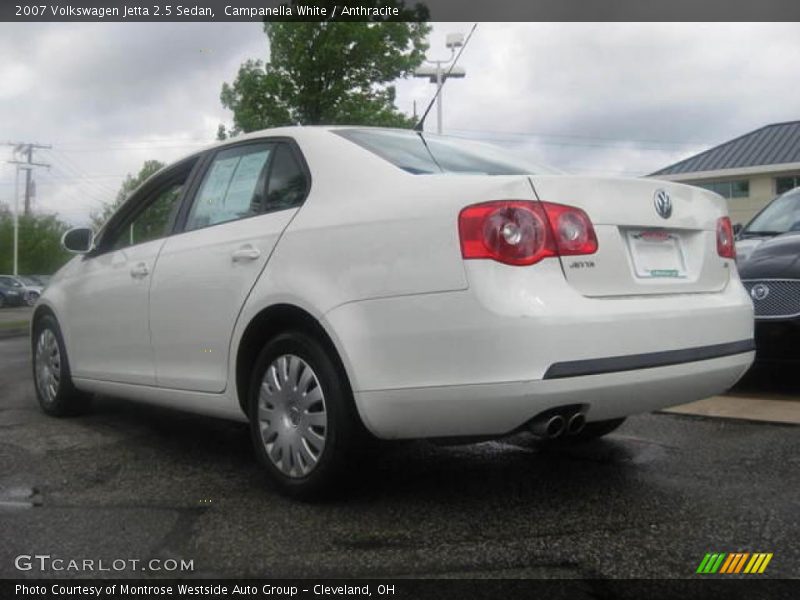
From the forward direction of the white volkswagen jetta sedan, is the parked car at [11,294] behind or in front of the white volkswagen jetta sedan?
in front

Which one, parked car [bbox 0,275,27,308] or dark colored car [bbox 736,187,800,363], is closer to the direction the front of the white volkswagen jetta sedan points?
the parked car

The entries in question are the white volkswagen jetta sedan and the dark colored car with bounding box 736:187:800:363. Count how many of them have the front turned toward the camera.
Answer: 1

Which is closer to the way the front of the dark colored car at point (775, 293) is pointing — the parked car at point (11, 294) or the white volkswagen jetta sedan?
the white volkswagen jetta sedan

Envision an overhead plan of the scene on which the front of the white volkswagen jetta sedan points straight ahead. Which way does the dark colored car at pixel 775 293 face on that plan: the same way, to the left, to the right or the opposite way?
to the left

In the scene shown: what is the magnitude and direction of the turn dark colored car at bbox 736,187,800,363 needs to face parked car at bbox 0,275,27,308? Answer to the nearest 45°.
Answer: approximately 135° to its right

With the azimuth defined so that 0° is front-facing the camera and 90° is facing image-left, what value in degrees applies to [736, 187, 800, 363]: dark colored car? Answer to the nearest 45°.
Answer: approximately 0°

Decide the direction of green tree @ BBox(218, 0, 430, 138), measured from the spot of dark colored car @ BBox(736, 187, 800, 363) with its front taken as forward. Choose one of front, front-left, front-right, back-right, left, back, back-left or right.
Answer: back-right

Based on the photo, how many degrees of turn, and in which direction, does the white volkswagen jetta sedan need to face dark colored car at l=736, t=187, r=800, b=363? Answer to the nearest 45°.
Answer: approximately 90° to its right

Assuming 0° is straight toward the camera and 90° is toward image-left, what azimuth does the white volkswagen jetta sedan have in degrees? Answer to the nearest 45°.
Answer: approximately 135°
